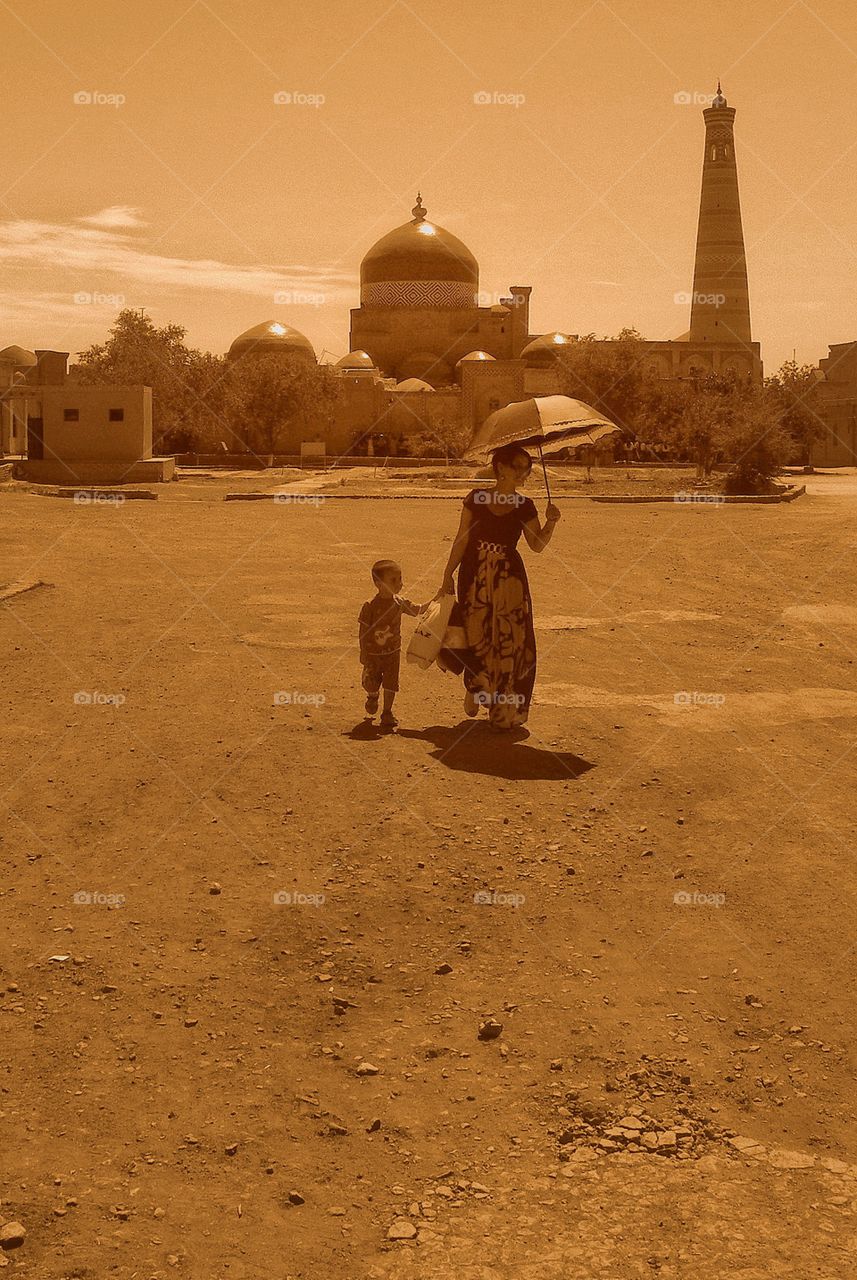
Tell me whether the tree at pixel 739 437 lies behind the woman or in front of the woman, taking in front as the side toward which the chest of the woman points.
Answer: behind

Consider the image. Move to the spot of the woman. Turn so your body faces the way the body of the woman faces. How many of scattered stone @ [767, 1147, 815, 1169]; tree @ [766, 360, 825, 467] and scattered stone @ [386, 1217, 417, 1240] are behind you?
1

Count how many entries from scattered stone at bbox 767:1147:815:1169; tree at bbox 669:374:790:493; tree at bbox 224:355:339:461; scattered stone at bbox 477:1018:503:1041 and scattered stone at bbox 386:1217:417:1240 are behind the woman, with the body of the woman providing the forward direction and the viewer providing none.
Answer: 2

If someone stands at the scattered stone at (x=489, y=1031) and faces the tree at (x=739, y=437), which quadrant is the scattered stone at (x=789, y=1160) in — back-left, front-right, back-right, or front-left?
back-right

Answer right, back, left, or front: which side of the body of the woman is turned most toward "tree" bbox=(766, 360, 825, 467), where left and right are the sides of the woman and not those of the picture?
back

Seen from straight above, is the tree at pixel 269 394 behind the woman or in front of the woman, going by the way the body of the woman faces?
behind

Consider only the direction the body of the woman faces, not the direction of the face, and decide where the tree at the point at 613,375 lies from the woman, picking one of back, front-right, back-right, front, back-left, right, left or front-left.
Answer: back

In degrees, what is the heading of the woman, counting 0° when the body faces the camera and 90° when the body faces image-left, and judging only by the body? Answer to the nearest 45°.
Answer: approximately 0°

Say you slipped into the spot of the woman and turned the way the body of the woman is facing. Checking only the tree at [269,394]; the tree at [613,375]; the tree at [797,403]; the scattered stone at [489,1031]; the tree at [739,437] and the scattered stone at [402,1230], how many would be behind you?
4

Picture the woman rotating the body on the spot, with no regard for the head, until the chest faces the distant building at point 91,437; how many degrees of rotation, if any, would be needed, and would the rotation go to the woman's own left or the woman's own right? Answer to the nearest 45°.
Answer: approximately 180°

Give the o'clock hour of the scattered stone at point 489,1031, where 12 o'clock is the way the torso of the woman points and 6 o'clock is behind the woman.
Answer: The scattered stone is roughly at 12 o'clock from the woman.
